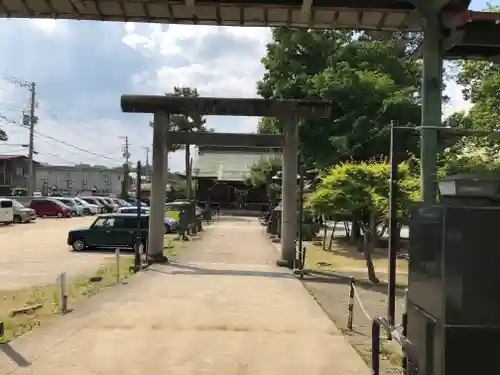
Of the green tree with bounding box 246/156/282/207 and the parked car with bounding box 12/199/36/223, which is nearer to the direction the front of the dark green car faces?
the parked car

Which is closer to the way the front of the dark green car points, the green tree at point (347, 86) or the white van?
the white van

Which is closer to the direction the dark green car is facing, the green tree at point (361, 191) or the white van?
the white van

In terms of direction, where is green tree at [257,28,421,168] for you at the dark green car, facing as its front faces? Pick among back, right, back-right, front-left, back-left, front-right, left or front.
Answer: back

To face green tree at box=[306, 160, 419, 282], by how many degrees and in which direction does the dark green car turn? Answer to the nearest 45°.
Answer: approximately 135° to its left

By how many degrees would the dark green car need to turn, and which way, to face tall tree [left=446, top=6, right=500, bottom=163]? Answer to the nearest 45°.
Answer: approximately 135° to its left

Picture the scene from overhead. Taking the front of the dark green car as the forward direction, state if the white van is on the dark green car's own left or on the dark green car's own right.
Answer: on the dark green car's own right

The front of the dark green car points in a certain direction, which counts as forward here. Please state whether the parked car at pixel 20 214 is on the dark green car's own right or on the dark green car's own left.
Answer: on the dark green car's own right

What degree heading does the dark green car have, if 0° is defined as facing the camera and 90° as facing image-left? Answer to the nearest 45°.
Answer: approximately 90°

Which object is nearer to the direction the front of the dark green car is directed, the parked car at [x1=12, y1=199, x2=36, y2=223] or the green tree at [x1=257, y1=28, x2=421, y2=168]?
the parked car
